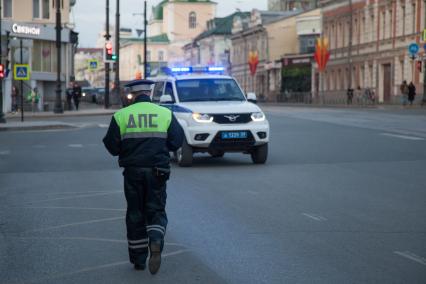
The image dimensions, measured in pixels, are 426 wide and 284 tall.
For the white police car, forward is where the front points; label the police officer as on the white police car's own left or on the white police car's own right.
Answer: on the white police car's own right

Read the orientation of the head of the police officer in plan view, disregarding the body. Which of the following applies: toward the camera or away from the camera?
away from the camera

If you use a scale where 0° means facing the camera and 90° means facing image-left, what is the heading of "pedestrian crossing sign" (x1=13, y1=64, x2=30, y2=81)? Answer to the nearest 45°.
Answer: approximately 0°

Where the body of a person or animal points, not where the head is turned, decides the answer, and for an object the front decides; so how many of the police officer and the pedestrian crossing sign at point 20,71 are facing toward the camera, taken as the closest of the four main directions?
1

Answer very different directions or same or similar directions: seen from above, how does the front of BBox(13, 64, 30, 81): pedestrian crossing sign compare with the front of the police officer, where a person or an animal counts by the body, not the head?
very different directions

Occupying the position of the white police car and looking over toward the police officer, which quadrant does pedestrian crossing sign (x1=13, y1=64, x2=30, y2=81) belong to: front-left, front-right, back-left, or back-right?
back-right

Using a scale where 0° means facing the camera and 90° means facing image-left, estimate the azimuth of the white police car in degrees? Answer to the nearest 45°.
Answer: approximately 315°

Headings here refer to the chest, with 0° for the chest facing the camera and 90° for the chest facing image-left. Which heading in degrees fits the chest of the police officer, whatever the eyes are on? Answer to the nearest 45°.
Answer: approximately 180°

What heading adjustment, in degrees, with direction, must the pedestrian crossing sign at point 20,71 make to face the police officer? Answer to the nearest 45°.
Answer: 0° — it already faces them
